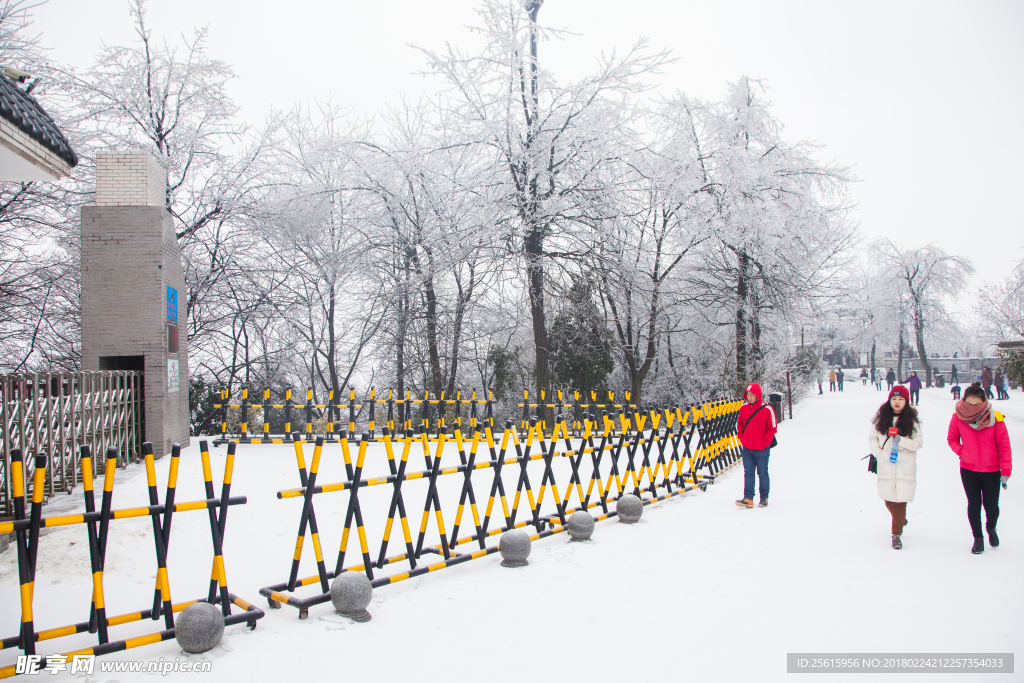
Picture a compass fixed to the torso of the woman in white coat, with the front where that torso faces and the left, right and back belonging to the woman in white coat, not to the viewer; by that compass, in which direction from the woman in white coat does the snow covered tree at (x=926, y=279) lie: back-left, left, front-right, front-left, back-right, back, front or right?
back

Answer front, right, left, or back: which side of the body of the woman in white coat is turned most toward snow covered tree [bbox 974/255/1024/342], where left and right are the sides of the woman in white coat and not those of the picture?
back

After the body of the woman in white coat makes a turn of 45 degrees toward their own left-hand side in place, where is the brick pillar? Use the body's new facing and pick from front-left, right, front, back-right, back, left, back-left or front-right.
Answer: back-right

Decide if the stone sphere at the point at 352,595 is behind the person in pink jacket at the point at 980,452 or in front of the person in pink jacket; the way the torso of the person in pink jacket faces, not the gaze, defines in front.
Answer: in front

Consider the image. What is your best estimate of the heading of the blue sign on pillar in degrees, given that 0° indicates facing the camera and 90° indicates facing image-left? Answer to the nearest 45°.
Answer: approximately 315°

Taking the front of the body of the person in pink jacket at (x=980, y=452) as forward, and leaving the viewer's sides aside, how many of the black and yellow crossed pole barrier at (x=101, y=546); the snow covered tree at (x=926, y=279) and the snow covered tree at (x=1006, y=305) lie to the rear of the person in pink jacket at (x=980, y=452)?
2

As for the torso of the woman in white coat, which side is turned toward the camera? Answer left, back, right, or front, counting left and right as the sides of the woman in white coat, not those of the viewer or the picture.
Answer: front

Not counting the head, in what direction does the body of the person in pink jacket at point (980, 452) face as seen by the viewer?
toward the camera

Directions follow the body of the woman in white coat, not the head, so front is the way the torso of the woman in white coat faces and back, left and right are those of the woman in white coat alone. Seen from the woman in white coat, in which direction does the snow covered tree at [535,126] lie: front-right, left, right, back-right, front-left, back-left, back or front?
back-right

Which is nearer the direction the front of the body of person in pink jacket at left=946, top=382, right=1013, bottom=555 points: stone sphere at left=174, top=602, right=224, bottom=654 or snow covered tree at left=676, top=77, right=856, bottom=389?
the stone sphere

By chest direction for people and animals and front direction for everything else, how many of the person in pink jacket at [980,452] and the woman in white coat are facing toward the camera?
2

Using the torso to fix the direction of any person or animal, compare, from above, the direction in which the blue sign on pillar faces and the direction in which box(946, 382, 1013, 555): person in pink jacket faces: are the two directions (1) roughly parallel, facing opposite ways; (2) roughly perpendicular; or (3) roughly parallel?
roughly perpendicular

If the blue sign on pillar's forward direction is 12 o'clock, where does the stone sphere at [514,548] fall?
The stone sphere is roughly at 1 o'clock from the blue sign on pillar.
